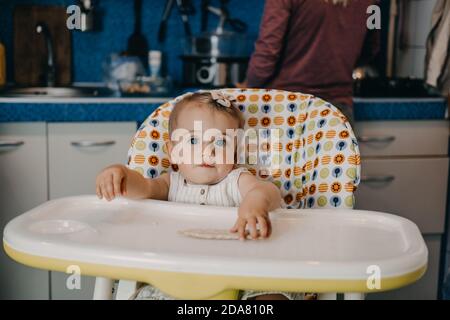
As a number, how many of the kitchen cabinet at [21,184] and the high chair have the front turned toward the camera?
2

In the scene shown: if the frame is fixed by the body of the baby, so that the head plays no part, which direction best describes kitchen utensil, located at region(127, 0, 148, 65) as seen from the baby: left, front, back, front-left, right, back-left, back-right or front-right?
back

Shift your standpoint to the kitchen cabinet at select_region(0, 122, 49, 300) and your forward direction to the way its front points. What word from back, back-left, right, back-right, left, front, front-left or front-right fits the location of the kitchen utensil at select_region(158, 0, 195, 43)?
back-left

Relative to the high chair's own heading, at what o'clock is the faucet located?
The faucet is roughly at 5 o'clock from the high chair.

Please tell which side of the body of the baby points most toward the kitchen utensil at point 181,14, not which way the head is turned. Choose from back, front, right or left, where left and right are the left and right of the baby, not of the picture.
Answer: back
